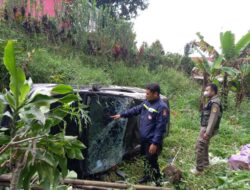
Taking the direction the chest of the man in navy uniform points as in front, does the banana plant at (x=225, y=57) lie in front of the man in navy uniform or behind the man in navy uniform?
behind

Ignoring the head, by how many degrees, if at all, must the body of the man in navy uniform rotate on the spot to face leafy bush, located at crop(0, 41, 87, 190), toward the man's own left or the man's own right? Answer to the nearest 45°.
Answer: approximately 45° to the man's own left

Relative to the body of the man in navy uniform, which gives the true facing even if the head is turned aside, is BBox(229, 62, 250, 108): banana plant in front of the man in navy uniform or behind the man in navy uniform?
behind

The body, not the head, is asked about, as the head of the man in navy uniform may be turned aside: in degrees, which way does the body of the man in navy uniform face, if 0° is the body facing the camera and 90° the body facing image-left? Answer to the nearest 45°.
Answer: approximately 45°
